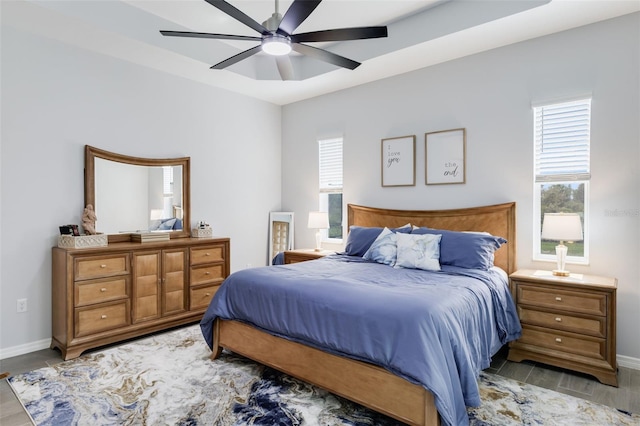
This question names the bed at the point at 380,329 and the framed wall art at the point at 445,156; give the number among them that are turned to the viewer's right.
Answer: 0

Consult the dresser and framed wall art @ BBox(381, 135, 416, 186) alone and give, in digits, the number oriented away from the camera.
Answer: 0

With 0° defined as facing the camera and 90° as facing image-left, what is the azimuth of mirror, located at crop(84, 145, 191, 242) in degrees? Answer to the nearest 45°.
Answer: approximately 315°

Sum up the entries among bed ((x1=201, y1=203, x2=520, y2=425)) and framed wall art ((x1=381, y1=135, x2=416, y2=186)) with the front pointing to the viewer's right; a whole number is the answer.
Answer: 0

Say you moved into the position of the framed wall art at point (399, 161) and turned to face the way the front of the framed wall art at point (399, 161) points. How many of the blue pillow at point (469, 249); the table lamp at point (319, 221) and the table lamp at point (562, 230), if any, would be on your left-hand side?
2

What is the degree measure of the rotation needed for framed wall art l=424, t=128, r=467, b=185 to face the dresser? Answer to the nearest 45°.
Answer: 0° — it already faces it

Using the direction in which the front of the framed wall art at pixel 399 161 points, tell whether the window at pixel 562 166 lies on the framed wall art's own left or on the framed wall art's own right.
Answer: on the framed wall art's own left

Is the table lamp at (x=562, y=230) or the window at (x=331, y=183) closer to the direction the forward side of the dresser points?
the table lamp

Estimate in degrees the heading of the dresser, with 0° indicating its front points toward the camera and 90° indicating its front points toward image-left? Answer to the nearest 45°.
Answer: approximately 315°

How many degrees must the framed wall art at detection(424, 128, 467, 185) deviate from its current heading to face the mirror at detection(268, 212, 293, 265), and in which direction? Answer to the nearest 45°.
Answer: approximately 45° to its right

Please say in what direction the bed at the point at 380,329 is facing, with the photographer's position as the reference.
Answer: facing the viewer and to the left of the viewer
